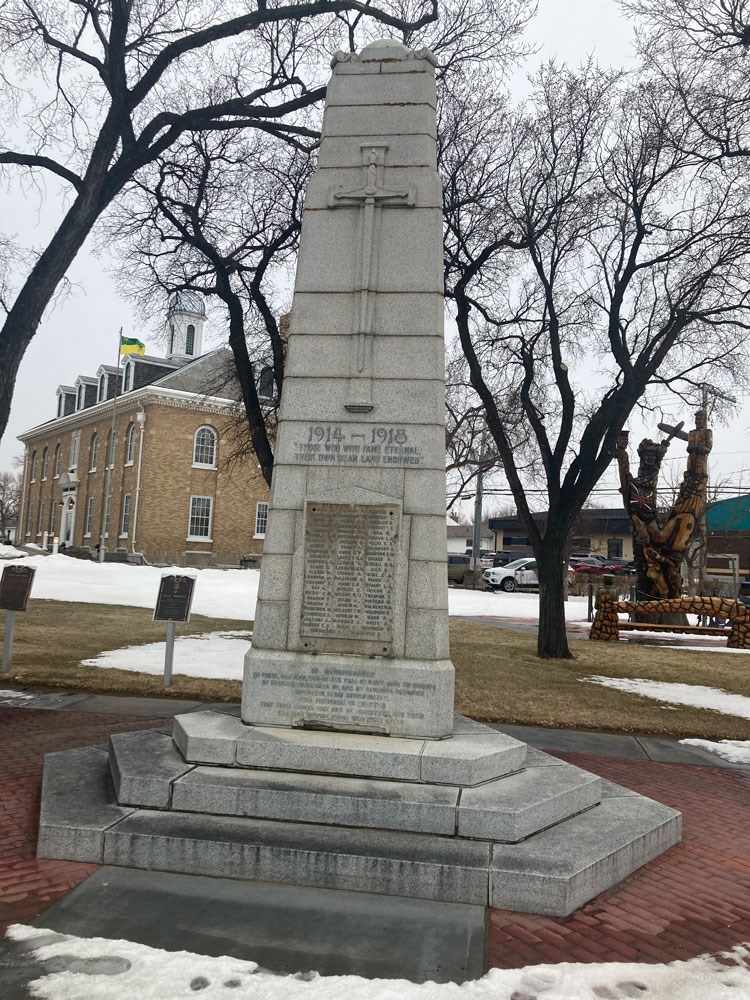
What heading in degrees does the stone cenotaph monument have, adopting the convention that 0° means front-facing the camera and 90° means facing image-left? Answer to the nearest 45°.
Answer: approximately 0°

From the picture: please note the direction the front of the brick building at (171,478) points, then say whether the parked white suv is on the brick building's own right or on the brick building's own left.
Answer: on the brick building's own left

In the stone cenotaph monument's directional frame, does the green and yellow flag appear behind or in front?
behind

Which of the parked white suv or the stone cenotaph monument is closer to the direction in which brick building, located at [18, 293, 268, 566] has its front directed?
the stone cenotaph monument

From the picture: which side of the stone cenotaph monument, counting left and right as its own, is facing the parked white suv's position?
back

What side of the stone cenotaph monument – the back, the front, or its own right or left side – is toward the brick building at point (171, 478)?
back

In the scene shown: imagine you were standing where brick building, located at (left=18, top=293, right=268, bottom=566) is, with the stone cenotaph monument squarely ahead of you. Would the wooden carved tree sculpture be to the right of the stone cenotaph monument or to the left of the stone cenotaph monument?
left

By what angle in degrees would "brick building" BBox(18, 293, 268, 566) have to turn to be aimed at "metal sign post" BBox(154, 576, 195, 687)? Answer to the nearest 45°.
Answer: approximately 45° to its left

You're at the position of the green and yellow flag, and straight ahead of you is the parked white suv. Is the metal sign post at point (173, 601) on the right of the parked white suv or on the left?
right

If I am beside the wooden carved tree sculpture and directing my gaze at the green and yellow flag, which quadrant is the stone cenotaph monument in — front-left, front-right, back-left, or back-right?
back-left
